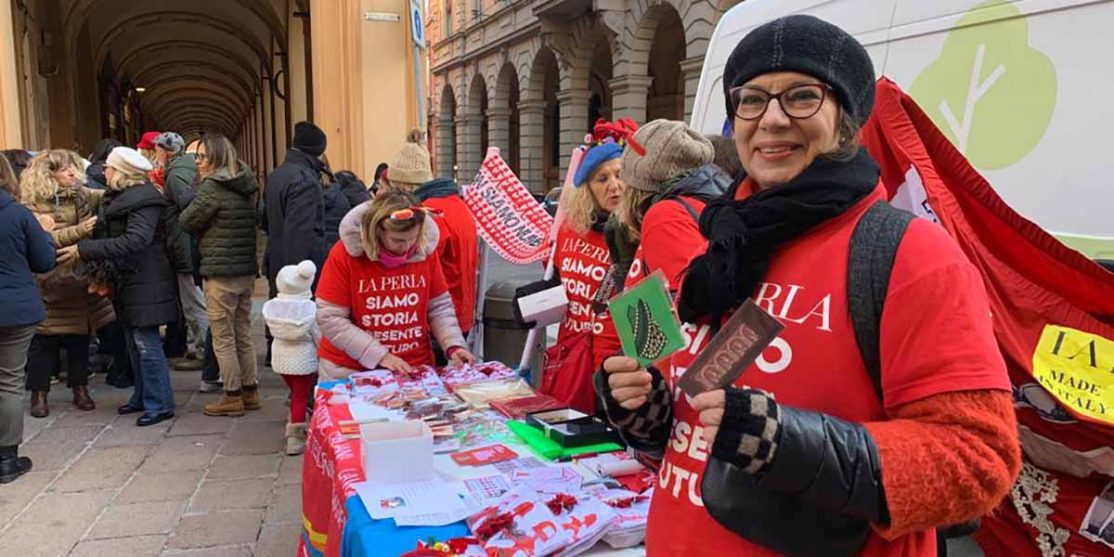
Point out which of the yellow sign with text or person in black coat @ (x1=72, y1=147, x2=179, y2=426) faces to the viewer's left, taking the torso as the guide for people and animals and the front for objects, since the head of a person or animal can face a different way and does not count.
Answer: the person in black coat

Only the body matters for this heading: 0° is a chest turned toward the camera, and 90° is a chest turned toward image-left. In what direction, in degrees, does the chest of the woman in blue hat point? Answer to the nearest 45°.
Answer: approximately 315°

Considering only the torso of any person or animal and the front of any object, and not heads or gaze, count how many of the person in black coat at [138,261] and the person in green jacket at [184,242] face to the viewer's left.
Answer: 2

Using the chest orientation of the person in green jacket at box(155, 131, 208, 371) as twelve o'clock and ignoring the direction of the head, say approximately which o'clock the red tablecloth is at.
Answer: The red tablecloth is roughly at 9 o'clock from the person in green jacket.

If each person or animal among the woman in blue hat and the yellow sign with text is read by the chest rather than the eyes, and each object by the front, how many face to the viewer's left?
0

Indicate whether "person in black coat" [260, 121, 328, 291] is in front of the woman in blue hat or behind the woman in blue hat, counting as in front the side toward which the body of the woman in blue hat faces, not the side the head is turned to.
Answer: behind

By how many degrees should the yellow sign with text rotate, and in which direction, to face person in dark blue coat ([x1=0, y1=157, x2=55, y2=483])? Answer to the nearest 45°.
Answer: approximately 90° to its right

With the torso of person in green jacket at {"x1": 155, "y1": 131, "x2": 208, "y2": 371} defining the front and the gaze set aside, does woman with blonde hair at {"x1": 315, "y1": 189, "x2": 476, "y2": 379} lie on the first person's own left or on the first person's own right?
on the first person's own left

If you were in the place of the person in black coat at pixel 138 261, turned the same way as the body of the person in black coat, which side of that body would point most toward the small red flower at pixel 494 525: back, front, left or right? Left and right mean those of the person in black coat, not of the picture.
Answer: left

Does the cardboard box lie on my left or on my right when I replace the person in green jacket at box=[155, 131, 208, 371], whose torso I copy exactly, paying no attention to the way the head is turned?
on my left

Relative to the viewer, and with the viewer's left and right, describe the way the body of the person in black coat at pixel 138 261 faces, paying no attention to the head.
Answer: facing to the left of the viewer

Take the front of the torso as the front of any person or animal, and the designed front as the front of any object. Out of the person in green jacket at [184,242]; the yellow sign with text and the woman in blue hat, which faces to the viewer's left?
the person in green jacket

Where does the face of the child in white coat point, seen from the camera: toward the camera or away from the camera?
away from the camera

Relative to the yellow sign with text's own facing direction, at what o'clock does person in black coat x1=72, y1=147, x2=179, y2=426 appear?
The person in black coat is roughly at 3 o'clock from the yellow sign with text.
